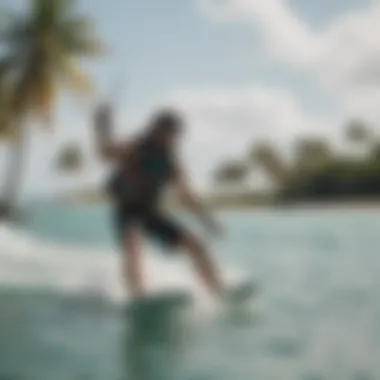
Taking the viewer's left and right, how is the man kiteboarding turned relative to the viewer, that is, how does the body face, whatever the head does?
facing the viewer and to the right of the viewer
